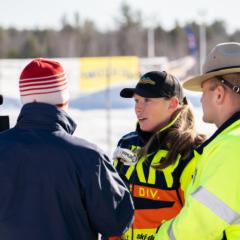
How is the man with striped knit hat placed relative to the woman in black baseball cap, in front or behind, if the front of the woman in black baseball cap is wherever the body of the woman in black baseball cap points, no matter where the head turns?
in front

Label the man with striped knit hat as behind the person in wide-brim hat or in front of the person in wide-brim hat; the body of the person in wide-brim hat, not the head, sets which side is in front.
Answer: in front

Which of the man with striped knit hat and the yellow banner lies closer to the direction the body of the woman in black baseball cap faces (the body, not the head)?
the man with striped knit hat

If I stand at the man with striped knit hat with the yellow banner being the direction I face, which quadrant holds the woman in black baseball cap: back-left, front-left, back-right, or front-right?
front-right

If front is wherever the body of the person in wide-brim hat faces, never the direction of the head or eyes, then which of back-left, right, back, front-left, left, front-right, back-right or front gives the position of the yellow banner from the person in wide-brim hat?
right

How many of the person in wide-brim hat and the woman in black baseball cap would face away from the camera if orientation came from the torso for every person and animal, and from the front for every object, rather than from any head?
0

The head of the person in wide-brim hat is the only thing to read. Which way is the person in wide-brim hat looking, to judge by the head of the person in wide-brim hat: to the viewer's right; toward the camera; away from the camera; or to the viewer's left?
to the viewer's left

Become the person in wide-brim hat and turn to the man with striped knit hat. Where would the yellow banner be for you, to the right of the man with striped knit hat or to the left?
right

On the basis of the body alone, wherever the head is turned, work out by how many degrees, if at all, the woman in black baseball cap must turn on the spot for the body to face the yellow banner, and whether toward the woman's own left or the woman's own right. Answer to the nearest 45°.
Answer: approximately 135° to the woman's own right

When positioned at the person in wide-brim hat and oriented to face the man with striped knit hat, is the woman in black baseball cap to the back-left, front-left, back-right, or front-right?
front-right

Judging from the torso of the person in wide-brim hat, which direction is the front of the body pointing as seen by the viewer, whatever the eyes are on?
to the viewer's left

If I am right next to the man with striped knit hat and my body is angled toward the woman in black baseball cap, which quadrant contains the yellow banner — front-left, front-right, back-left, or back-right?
front-left

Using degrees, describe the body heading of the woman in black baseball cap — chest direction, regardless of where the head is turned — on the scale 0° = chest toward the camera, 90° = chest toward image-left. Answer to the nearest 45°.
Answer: approximately 45°
